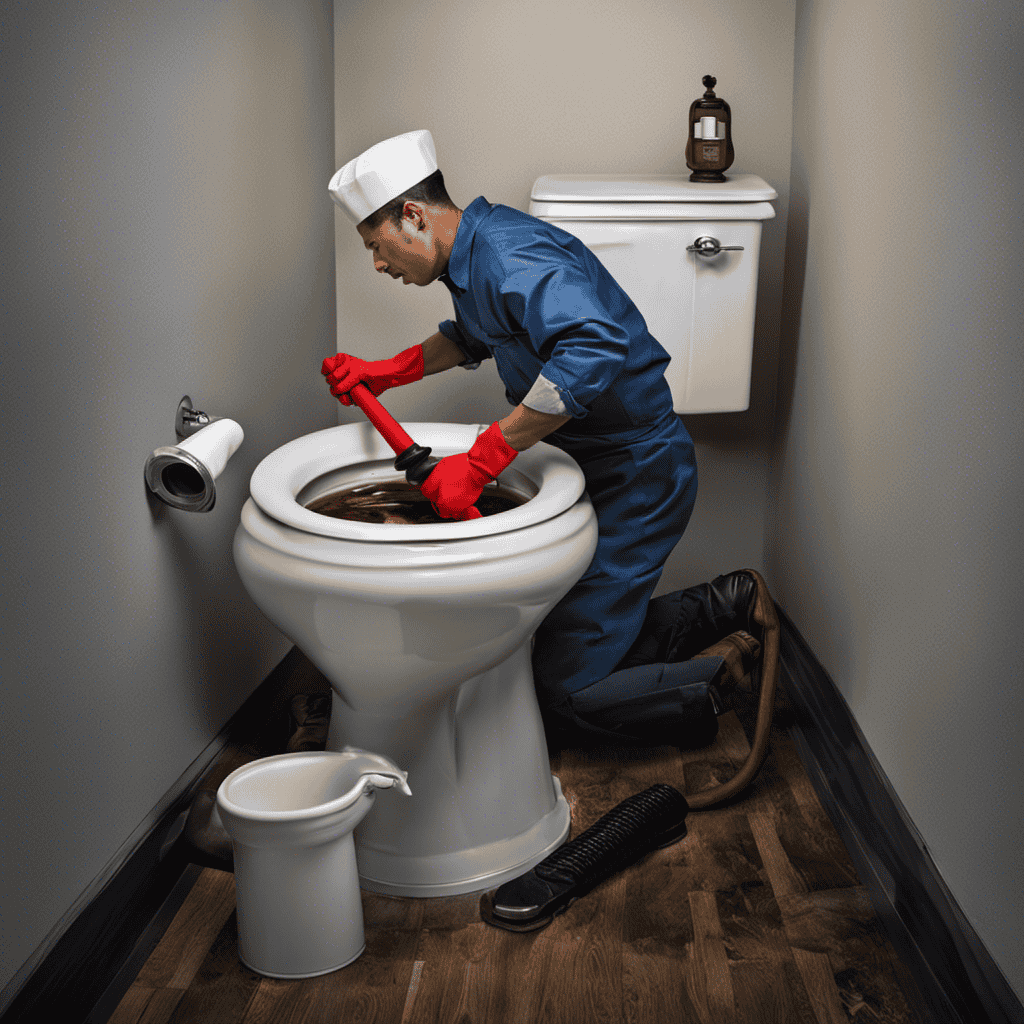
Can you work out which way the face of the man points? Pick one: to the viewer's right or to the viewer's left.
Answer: to the viewer's left

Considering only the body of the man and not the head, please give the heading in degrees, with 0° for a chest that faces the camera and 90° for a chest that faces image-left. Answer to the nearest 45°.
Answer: approximately 90°
